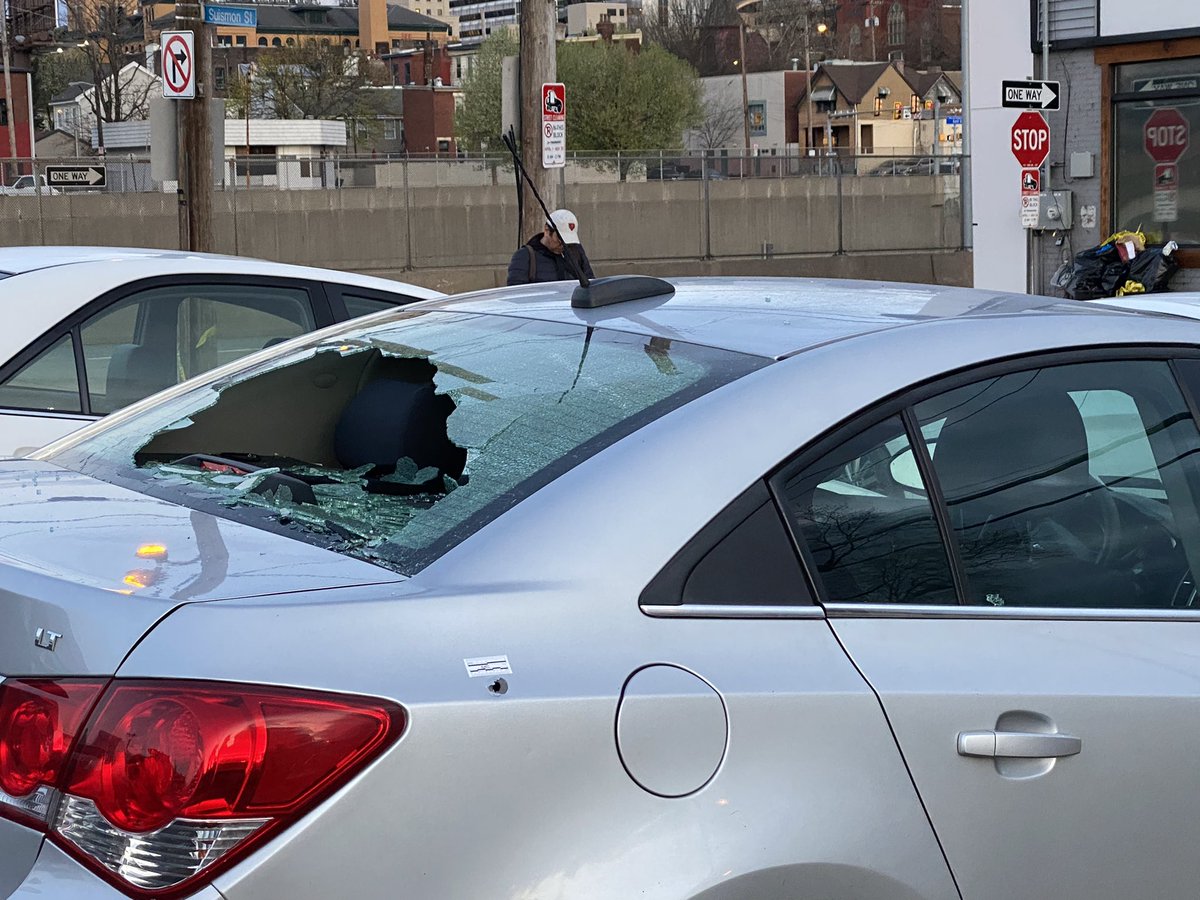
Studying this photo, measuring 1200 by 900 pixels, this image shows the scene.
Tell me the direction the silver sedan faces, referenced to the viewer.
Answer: facing away from the viewer and to the right of the viewer

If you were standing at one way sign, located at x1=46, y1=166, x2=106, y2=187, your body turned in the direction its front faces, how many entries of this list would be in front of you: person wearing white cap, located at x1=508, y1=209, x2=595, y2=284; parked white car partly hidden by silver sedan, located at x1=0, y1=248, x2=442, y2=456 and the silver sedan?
3

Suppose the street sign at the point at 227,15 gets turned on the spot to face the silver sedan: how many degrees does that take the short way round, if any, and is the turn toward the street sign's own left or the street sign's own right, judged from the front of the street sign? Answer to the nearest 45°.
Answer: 0° — it already faces it

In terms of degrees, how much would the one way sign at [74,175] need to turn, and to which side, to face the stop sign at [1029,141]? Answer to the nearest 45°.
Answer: approximately 45° to its left

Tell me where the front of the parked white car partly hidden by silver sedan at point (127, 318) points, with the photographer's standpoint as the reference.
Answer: facing away from the viewer and to the right of the viewer

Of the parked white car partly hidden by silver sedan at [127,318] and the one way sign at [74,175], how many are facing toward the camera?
1

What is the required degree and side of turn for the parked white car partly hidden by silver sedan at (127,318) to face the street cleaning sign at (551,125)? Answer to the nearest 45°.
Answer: approximately 45° to its left

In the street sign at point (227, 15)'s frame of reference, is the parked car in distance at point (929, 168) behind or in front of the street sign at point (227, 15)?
behind

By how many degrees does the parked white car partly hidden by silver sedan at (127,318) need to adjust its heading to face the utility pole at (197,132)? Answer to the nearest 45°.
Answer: approximately 45° to its left
